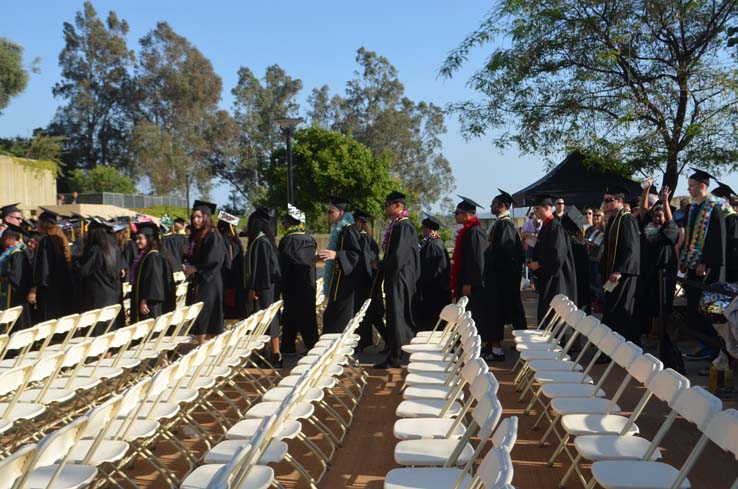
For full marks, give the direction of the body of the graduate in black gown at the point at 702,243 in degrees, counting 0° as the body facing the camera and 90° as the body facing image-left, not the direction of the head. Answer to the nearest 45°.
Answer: approximately 45°

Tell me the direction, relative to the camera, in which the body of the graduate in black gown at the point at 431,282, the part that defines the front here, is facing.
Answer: to the viewer's left

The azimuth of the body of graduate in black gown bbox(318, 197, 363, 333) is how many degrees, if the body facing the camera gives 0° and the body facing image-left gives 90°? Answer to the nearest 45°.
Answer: approximately 90°

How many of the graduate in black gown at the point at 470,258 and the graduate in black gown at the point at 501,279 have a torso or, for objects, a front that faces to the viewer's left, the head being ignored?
2

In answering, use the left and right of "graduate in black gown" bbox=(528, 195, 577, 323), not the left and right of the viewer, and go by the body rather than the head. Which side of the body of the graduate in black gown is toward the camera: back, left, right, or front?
left

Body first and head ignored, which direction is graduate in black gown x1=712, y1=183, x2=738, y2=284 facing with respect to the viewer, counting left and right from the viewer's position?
facing to the left of the viewer

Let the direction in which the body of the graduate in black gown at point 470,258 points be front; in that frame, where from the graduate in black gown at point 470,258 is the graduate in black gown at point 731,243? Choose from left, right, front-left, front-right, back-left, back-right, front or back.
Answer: back

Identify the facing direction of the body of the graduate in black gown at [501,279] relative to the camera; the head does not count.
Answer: to the viewer's left

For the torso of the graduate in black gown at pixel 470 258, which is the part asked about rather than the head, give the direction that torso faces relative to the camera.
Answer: to the viewer's left

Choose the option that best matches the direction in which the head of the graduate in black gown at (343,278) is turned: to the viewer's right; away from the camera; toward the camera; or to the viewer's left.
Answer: to the viewer's left

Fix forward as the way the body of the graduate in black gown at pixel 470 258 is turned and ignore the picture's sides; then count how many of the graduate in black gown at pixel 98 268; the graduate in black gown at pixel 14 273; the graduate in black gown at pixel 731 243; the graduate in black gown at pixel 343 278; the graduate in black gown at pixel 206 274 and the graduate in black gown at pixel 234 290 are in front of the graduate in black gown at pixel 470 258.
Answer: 5

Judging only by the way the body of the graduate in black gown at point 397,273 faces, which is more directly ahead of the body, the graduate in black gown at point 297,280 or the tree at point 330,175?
the graduate in black gown
